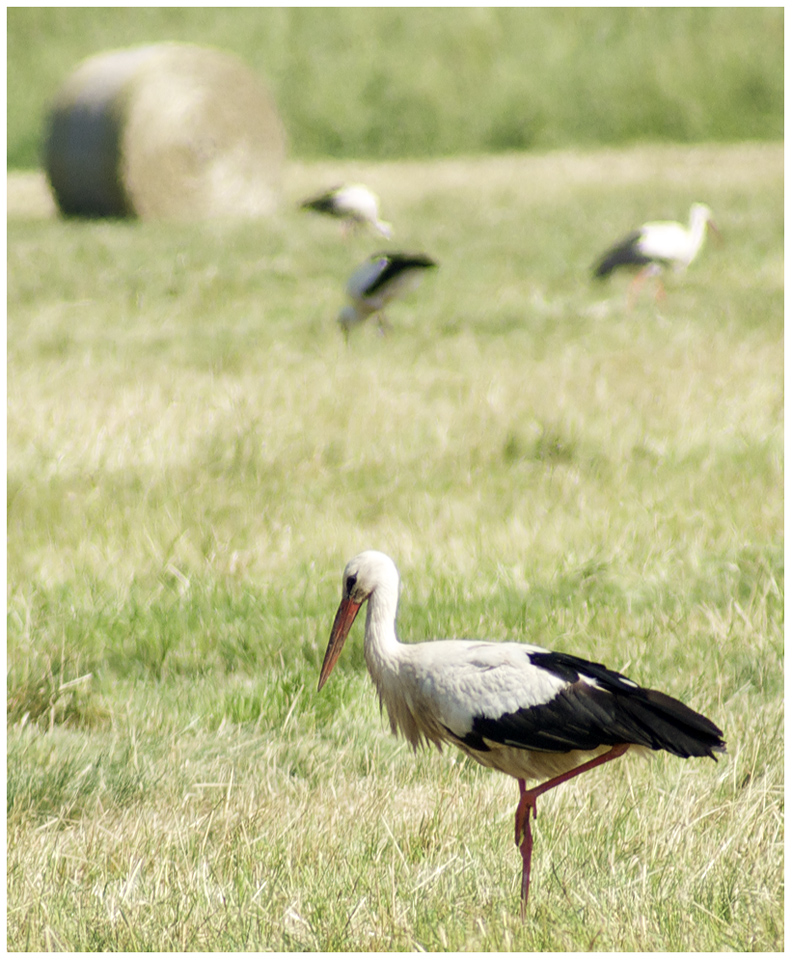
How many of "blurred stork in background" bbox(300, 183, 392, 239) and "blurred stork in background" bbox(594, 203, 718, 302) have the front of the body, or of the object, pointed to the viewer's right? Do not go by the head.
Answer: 2

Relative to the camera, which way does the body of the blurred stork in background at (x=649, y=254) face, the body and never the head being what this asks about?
to the viewer's right

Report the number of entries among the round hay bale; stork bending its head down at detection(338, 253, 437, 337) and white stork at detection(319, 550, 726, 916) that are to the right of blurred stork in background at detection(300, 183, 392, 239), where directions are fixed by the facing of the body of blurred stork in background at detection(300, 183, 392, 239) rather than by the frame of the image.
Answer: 2

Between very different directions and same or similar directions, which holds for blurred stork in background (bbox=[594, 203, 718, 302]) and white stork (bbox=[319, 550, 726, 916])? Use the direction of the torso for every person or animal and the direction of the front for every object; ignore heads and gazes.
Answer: very different directions

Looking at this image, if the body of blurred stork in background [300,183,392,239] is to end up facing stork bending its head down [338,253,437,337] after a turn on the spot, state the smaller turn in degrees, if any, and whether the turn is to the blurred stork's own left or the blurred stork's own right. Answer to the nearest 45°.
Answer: approximately 90° to the blurred stork's own right

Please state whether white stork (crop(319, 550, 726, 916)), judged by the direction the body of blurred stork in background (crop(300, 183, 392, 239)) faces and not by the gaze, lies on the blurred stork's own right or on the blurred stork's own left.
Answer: on the blurred stork's own right

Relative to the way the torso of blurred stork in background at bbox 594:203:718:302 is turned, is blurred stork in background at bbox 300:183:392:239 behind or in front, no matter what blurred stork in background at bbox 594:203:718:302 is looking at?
behind

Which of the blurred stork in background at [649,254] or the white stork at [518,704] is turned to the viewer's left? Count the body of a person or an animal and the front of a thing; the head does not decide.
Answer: the white stork

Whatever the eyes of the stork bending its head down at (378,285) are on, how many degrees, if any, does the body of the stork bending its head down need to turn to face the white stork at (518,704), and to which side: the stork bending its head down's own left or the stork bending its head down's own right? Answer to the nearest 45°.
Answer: approximately 90° to the stork bending its head down's own left

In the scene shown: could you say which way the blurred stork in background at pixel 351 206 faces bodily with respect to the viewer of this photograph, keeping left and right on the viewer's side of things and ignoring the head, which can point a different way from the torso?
facing to the right of the viewer

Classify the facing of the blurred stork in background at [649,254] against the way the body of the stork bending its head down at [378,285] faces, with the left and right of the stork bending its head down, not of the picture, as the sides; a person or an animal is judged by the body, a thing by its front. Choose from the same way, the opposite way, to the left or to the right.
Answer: the opposite way

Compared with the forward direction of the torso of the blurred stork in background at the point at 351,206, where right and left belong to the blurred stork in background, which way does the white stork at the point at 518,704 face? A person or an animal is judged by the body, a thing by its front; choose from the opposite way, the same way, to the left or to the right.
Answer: the opposite way

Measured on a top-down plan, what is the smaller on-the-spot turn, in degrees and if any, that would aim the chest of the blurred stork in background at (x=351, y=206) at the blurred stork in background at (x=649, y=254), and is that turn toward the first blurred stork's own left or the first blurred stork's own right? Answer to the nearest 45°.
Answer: approximately 45° to the first blurred stork's own right

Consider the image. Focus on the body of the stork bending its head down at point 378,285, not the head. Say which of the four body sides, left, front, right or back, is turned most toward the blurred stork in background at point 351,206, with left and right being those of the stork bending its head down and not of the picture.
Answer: right

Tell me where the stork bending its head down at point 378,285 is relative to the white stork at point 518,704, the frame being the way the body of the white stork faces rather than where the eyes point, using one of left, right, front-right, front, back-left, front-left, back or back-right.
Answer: right

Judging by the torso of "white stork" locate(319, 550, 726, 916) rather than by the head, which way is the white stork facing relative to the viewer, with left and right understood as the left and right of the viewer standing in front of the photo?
facing to the left of the viewer

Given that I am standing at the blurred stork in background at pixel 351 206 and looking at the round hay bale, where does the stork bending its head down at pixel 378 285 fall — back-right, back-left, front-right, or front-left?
back-left
